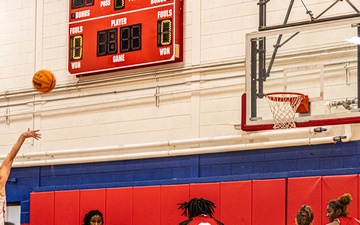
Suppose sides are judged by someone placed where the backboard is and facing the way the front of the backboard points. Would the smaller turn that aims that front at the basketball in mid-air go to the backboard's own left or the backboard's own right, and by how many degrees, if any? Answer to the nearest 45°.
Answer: approximately 45° to the backboard's own right

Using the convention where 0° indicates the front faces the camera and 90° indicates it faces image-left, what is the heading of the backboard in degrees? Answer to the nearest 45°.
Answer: approximately 45°

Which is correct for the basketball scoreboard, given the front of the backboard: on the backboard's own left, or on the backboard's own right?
on the backboard's own right

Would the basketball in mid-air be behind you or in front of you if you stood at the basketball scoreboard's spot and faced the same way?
in front

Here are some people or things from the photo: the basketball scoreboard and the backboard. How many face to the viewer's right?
0

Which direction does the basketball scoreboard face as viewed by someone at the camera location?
facing the viewer and to the left of the viewer
